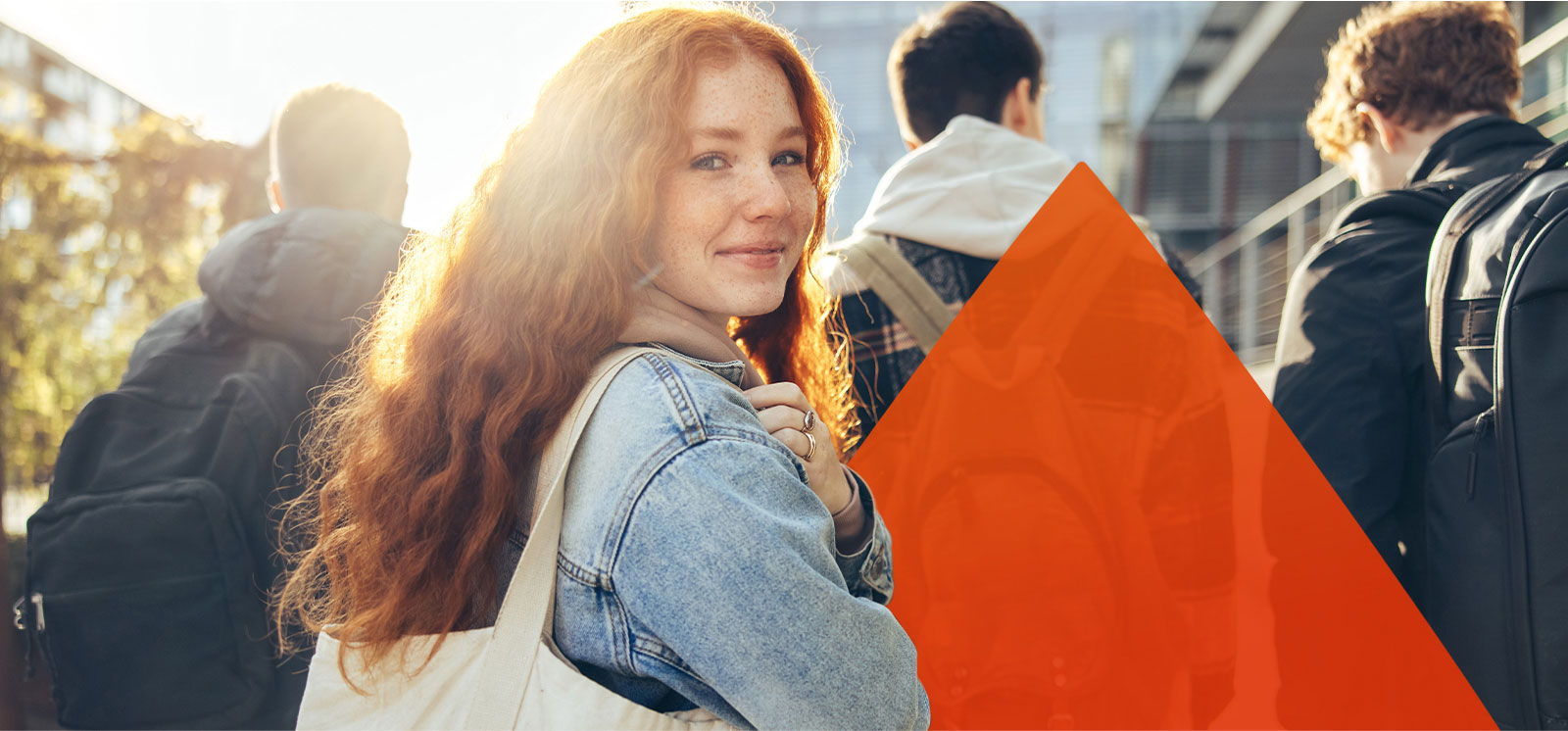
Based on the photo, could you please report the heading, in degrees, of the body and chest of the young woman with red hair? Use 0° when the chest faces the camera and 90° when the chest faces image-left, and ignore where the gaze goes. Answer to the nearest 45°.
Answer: approximately 270°

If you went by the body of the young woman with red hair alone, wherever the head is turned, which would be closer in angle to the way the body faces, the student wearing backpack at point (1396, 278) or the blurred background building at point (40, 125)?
the student wearing backpack

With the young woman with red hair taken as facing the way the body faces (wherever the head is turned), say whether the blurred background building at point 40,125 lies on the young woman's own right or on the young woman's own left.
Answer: on the young woman's own left

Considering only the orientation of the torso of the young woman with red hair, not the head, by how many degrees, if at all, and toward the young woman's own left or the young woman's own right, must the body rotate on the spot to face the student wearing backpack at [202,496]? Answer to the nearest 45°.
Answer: approximately 135° to the young woman's own left

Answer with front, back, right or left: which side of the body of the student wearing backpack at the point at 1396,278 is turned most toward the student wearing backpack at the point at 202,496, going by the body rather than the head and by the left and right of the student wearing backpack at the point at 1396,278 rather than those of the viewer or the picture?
left

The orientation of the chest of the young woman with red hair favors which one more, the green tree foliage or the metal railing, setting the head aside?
the metal railing

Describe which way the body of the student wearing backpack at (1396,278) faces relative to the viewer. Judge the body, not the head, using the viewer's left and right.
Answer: facing away from the viewer and to the left of the viewer

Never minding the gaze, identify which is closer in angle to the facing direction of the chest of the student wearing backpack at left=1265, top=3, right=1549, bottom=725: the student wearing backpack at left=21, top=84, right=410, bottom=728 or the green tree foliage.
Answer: the green tree foliage

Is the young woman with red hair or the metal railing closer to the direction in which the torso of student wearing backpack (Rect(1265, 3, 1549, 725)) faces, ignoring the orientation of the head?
the metal railing

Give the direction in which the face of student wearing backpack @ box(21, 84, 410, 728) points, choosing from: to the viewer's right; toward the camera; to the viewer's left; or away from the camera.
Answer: away from the camera

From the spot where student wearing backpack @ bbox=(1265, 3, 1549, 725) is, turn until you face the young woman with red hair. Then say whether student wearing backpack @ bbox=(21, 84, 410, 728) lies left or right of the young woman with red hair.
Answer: right
